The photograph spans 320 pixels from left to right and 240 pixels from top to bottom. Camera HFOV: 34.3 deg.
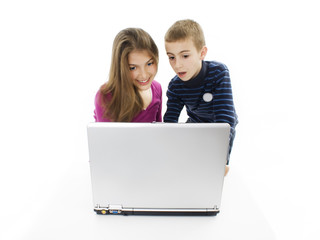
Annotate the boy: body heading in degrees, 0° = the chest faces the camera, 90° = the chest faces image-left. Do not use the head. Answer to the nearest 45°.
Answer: approximately 45°

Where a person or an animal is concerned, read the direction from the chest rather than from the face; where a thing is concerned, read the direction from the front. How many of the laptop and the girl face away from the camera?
1

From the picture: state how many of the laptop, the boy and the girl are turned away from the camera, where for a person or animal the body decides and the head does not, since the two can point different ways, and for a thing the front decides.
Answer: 1

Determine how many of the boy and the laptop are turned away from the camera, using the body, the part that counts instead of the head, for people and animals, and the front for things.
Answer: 1

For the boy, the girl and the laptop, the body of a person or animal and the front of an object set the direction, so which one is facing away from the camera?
the laptop

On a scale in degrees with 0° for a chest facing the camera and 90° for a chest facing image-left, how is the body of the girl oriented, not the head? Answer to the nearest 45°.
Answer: approximately 315°

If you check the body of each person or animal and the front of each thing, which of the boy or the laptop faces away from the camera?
the laptop

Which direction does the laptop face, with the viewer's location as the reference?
facing away from the viewer

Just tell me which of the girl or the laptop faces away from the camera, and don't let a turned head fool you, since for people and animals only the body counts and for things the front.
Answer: the laptop
